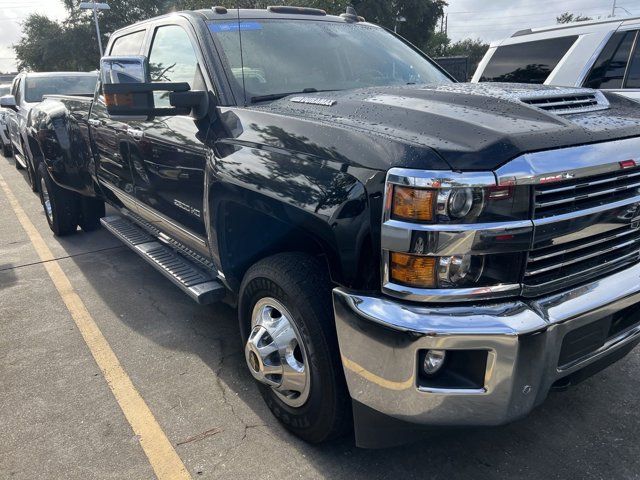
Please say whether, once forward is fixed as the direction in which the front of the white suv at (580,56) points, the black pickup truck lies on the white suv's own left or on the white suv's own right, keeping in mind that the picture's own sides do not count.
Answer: on the white suv's own right

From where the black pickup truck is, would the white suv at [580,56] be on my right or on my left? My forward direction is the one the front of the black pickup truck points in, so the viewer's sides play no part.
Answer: on my left

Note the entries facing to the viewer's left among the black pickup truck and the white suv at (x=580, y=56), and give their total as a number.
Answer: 0

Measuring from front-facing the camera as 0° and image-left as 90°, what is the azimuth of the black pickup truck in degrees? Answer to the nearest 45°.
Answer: approximately 315°

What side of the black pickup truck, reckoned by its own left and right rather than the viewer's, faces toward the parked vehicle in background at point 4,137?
back

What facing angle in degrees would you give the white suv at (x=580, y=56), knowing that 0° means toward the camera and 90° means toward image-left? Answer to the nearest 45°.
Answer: approximately 315°

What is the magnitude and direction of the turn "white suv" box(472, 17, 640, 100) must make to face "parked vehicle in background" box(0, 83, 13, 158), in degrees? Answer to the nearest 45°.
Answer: approximately 135° to its right
